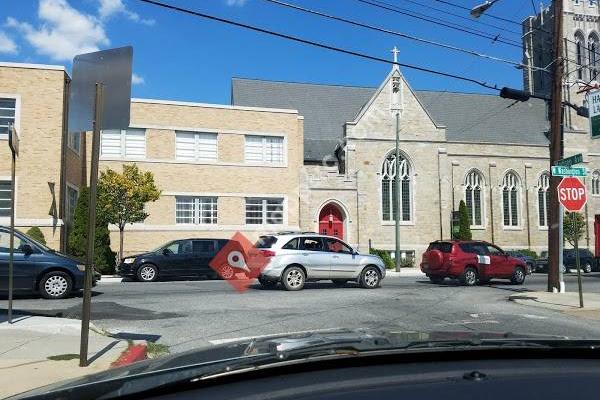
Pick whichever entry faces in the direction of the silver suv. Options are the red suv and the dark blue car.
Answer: the dark blue car

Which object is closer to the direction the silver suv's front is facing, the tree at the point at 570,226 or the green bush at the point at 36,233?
the tree

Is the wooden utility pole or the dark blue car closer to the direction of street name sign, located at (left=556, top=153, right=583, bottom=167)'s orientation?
the dark blue car

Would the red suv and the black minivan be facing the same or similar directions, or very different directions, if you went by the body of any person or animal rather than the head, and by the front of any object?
very different directions

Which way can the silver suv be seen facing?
to the viewer's right

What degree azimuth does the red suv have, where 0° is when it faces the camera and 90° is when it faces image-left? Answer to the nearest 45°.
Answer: approximately 225°

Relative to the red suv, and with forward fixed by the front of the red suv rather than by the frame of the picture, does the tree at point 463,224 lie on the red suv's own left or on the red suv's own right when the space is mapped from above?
on the red suv's own left

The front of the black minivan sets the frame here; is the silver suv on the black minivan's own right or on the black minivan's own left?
on the black minivan's own left

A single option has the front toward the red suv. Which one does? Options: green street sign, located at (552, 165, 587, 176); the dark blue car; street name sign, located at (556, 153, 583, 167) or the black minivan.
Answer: the dark blue car

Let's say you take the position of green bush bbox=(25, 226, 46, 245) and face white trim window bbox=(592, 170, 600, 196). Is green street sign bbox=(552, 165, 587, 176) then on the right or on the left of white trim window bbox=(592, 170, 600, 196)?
right

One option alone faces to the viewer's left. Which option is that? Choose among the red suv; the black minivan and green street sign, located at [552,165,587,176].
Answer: the black minivan

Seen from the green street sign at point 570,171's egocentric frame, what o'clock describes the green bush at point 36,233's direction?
The green bush is roughly at 3 o'clock from the green street sign.

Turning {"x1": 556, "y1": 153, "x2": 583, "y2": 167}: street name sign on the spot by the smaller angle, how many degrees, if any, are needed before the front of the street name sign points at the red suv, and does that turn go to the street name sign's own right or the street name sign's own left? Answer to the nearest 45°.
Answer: approximately 90° to the street name sign's own right

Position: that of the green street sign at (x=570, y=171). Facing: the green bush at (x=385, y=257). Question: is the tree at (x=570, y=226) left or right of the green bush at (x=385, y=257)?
right

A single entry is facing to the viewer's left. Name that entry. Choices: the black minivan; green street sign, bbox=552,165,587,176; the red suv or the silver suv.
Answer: the black minivan

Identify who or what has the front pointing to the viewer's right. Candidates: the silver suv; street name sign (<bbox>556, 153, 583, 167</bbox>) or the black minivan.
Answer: the silver suv
